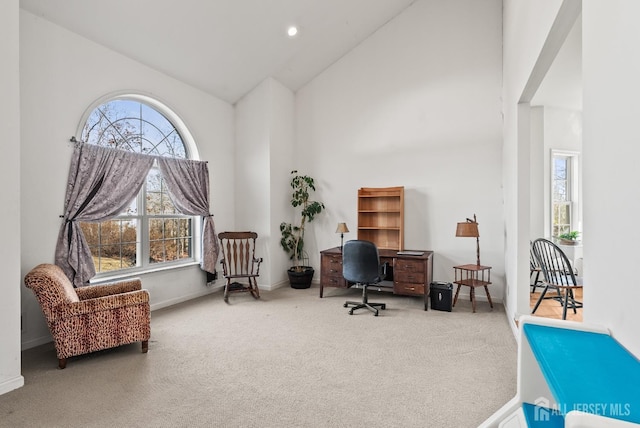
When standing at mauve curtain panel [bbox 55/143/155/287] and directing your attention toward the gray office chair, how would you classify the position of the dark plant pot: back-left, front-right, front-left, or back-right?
front-left

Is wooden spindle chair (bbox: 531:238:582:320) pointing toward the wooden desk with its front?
no

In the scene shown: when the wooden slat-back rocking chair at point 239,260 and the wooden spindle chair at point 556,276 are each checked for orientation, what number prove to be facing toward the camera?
1

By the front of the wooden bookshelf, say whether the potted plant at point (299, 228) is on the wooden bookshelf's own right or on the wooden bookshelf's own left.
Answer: on the wooden bookshelf's own right

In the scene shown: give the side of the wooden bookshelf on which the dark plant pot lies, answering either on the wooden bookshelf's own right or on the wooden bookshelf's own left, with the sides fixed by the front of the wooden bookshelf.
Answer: on the wooden bookshelf's own right

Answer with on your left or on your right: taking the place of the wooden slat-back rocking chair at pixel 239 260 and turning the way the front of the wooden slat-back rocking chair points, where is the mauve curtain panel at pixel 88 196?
on your right

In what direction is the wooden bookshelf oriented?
toward the camera

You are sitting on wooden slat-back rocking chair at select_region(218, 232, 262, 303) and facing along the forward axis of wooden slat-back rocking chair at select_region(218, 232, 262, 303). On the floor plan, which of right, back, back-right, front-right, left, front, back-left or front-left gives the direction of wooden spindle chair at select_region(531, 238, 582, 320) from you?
front-left

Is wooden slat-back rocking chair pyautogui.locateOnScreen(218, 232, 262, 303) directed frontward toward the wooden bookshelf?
no

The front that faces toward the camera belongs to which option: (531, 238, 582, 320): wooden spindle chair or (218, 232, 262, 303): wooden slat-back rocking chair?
(218, 232, 262, 303): wooden slat-back rocking chair

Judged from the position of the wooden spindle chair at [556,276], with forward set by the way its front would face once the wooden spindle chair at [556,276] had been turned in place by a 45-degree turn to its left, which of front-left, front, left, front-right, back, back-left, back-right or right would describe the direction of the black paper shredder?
left

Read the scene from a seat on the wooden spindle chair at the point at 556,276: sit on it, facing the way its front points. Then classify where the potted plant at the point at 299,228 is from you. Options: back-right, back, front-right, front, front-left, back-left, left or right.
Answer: back-left

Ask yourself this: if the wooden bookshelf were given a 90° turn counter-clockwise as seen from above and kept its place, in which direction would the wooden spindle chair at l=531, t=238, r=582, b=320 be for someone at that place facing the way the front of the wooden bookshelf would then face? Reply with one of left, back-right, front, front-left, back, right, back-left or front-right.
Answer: front-right

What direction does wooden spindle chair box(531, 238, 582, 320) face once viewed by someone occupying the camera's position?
facing away from the viewer and to the right of the viewer

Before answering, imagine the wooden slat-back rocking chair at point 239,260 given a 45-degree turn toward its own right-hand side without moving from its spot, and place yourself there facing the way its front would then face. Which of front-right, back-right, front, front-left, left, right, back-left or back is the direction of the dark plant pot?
back-left

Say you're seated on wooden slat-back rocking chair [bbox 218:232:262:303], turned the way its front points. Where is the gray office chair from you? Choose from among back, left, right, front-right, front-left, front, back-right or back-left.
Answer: front-left

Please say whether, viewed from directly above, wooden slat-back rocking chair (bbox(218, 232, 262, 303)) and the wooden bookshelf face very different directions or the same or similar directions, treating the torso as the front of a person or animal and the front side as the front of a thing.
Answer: same or similar directions

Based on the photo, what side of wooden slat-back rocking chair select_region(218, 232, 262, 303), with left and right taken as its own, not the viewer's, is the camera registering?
front
